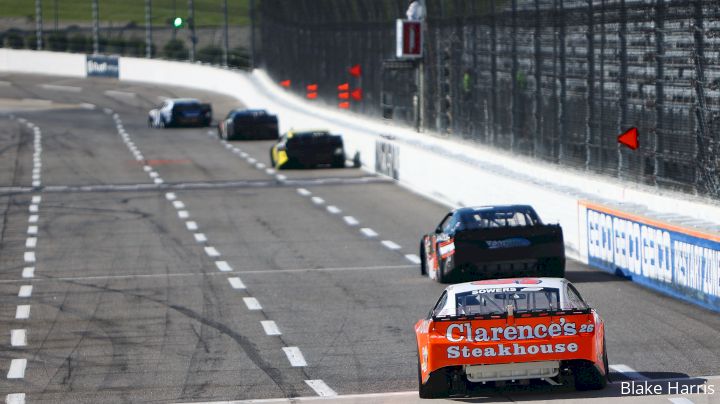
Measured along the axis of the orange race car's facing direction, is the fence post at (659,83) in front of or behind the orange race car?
in front

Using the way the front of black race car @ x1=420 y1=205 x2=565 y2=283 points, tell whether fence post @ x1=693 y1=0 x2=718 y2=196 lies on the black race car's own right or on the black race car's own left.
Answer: on the black race car's own right

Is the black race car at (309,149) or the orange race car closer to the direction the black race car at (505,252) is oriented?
the black race car

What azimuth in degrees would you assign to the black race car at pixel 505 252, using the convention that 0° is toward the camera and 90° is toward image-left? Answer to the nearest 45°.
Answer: approximately 180°

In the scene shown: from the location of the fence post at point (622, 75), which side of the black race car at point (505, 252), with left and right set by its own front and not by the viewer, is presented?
front

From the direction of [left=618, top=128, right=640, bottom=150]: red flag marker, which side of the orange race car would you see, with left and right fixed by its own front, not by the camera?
front

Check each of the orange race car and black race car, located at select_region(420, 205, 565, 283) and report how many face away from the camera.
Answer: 2

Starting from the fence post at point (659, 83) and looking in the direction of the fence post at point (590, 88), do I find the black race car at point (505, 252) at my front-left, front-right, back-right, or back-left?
back-left

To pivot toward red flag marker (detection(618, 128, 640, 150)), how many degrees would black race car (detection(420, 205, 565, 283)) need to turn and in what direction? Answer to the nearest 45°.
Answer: approximately 45° to its right

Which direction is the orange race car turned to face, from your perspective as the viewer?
facing away from the viewer

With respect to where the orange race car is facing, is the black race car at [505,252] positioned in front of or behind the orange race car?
in front

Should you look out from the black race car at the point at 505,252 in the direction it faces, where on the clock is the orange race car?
The orange race car is roughly at 6 o'clock from the black race car.
